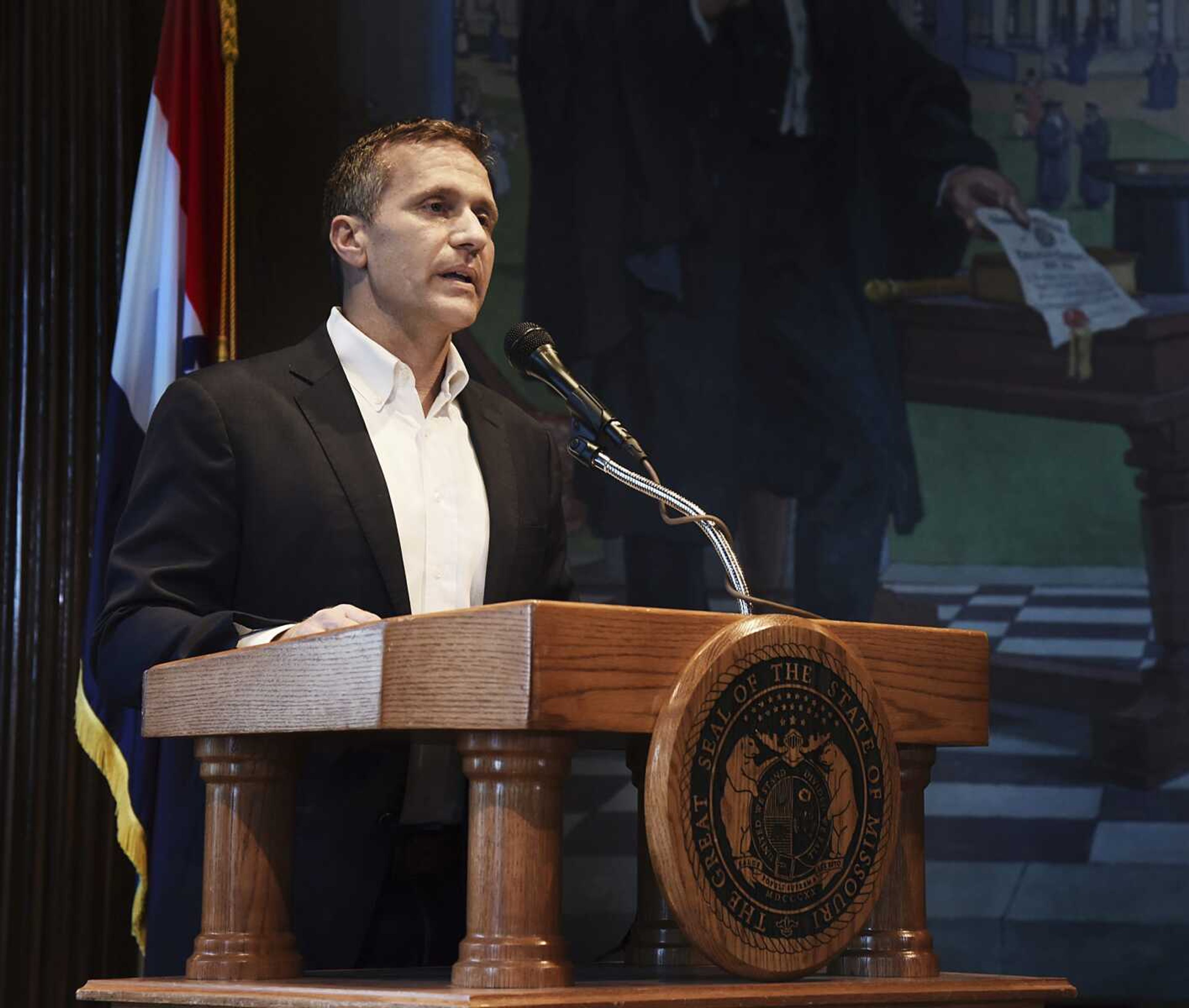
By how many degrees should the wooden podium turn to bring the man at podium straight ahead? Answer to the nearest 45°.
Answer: approximately 135° to its left

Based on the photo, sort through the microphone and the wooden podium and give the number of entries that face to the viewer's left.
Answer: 1

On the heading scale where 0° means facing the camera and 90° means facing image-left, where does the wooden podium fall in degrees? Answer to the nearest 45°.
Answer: approximately 315°

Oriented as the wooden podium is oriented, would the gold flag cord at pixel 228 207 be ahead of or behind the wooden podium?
behind

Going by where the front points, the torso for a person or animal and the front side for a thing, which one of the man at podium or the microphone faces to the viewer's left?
the microphone

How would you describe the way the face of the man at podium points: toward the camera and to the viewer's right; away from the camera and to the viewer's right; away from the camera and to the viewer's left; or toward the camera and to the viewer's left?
toward the camera and to the viewer's right

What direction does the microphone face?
to the viewer's left
